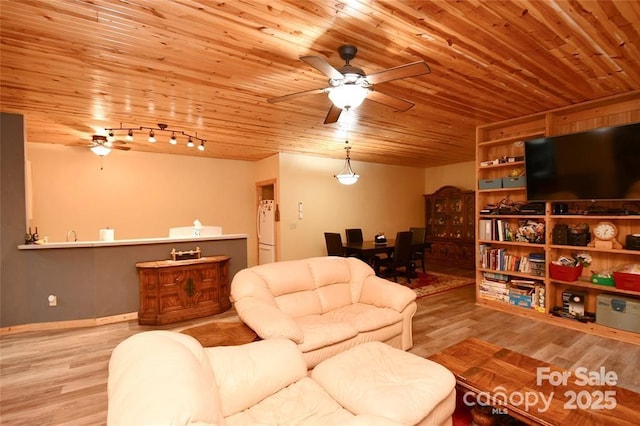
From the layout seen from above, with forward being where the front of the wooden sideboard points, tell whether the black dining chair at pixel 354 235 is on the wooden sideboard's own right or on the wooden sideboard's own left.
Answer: on the wooden sideboard's own left

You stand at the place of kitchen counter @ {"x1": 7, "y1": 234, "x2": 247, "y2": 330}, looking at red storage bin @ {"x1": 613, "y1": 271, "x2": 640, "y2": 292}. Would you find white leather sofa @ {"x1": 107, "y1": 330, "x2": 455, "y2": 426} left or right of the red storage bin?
right

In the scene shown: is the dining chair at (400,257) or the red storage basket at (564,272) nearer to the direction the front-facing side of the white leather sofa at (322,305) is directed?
the red storage basket

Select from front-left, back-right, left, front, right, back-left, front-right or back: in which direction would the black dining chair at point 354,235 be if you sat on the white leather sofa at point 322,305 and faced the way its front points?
back-left

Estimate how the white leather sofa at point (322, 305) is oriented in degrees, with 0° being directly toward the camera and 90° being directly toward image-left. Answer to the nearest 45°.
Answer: approximately 315°

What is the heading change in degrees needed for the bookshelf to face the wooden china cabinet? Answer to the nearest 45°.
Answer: approximately 90° to its right

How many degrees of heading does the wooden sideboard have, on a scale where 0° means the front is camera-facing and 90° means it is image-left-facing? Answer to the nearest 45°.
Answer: approximately 315°
